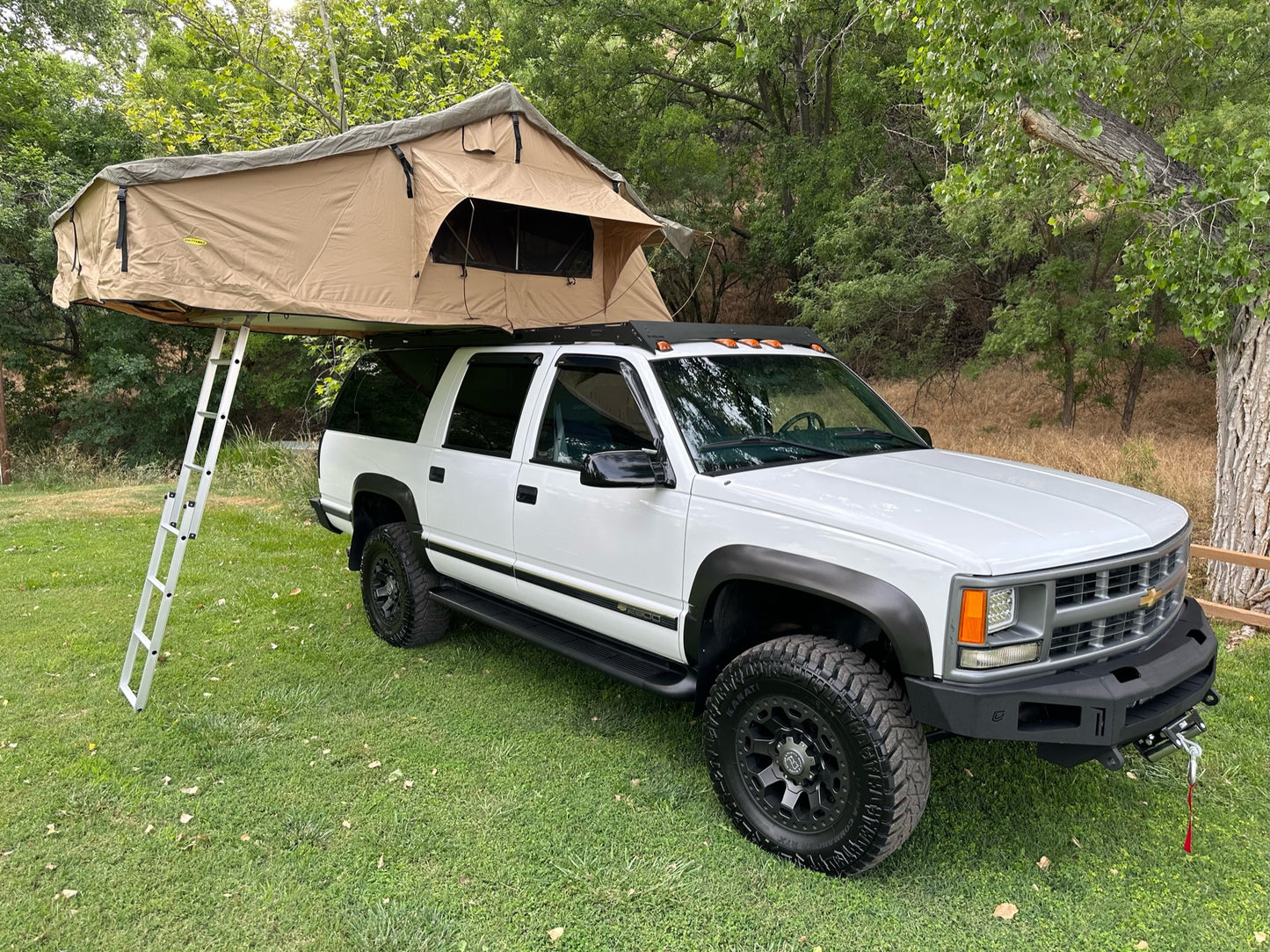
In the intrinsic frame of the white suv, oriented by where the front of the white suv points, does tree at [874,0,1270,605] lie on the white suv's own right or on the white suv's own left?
on the white suv's own left

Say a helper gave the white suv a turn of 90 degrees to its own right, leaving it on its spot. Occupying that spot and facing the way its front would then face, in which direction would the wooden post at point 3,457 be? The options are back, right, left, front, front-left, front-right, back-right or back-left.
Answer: right

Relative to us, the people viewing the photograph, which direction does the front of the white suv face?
facing the viewer and to the right of the viewer

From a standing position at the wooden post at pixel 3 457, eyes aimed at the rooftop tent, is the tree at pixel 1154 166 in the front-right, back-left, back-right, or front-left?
front-left
